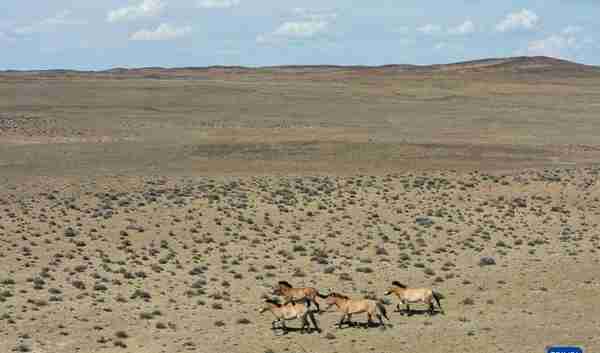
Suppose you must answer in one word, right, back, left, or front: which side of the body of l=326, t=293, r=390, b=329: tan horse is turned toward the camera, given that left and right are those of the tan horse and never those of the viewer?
left

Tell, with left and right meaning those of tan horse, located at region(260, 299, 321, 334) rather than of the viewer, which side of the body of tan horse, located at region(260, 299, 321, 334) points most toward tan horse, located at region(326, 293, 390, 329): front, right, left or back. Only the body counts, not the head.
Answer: back

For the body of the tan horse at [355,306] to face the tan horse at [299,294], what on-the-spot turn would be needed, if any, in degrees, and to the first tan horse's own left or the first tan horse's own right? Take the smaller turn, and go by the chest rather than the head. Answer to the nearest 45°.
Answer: approximately 45° to the first tan horse's own right

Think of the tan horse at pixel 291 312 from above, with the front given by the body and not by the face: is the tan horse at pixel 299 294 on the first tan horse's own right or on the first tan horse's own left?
on the first tan horse's own right

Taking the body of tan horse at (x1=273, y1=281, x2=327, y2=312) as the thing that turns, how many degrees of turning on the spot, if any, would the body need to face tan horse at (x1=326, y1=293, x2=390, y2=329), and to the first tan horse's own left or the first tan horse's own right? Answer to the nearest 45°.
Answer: approximately 135° to the first tan horse's own left

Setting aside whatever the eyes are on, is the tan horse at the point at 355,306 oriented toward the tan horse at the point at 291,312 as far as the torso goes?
yes

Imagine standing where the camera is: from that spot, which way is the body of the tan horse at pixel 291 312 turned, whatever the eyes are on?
to the viewer's left

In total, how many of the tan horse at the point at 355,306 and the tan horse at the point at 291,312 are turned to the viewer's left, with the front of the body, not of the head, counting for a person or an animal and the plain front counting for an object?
2

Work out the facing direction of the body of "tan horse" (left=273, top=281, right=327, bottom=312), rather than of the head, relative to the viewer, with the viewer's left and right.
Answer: facing to the left of the viewer
